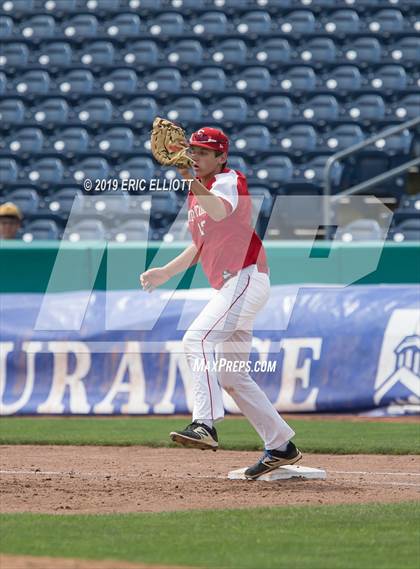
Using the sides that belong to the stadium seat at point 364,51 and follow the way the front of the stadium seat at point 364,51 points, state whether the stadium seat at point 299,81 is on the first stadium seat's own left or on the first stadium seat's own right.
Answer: on the first stadium seat's own right

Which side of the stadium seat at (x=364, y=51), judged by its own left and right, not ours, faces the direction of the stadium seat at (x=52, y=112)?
right

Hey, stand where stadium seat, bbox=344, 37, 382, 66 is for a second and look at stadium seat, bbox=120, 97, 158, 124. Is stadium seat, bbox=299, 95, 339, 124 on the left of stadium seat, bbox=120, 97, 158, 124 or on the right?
left

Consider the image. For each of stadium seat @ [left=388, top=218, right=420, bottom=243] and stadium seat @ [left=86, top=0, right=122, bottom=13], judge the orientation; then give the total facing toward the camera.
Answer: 2

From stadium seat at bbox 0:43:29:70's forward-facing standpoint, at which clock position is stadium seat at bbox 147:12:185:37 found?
stadium seat at bbox 147:12:185:37 is roughly at 9 o'clock from stadium seat at bbox 0:43:29:70.

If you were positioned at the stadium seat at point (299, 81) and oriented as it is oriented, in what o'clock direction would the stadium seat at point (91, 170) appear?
the stadium seat at point (91, 170) is roughly at 2 o'clock from the stadium seat at point (299, 81).
